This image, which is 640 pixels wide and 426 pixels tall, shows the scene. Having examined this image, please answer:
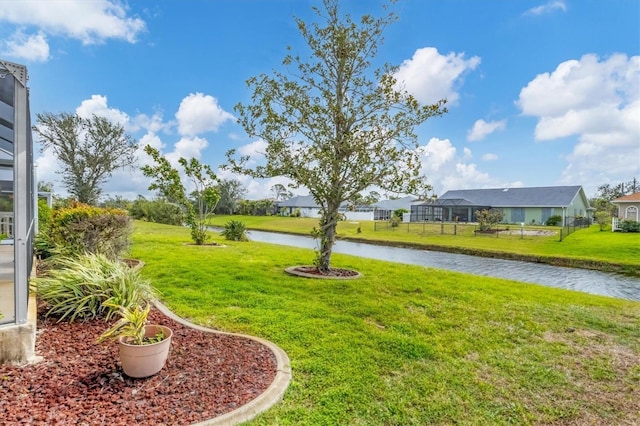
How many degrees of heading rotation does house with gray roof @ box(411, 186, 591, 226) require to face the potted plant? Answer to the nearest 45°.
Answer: approximately 180°

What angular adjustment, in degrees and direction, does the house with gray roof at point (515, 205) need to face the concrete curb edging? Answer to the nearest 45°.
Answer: approximately 180°

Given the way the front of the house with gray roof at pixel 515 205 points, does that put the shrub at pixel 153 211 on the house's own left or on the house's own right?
on the house's own left

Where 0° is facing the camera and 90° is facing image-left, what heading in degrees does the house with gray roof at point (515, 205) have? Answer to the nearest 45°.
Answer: approximately 180°

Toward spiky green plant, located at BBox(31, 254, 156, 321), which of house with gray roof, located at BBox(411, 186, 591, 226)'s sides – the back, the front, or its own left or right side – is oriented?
back
